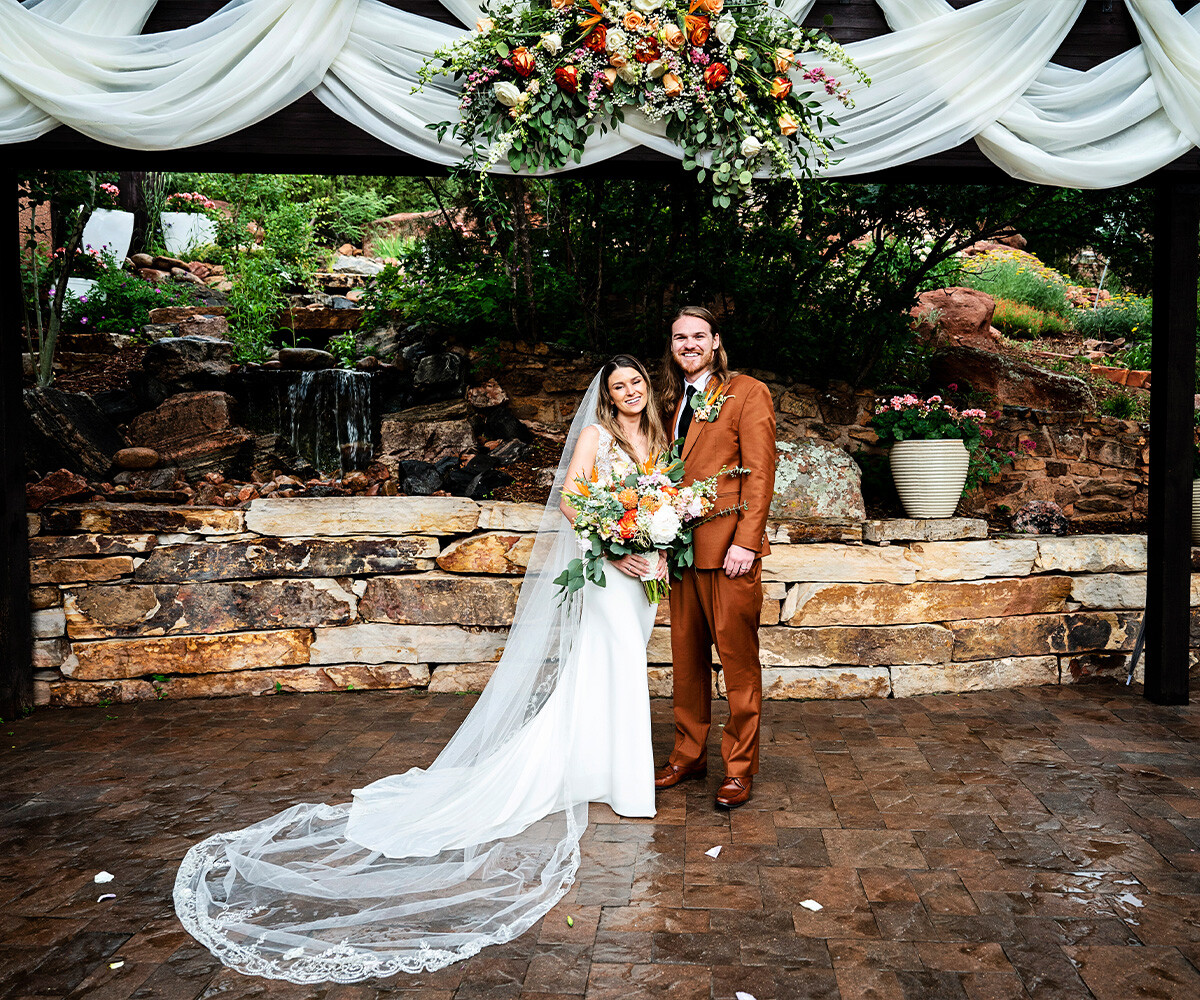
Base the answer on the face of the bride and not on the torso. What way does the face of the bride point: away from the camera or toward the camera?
toward the camera

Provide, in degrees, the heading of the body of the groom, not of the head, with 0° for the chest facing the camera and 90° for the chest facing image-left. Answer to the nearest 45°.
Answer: approximately 45°

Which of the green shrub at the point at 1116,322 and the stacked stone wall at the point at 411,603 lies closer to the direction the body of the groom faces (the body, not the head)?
the stacked stone wall

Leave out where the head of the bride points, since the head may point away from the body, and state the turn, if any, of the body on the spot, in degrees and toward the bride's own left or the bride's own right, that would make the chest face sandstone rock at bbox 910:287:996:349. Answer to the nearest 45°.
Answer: approximately 90° to the bride's own left

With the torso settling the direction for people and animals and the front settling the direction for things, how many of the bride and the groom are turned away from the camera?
0

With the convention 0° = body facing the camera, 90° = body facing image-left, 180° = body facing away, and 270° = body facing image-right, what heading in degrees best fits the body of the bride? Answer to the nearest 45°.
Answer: approximately 315°

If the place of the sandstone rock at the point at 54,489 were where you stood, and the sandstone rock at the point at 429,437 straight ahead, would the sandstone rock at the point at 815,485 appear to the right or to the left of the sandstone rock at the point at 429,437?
right

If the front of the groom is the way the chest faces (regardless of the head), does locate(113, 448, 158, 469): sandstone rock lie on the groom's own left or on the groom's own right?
on the groom's own right

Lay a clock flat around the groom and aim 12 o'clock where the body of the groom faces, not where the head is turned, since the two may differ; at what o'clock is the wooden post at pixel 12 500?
The wooden post is roughly at 2 o'clock from the groom.

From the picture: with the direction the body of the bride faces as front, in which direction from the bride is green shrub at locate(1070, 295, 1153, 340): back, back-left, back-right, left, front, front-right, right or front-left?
left

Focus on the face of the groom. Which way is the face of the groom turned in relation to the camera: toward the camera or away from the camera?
toward the camera

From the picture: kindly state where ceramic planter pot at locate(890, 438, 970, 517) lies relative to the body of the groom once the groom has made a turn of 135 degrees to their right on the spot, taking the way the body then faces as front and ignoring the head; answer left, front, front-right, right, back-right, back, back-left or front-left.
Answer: front-right

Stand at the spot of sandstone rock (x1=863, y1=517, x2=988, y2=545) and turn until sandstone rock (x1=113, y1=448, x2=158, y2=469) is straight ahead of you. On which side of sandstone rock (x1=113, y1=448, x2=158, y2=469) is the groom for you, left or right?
left

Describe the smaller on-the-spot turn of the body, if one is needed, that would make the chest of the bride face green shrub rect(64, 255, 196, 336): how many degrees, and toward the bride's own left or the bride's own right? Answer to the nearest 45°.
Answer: approximately 180°
